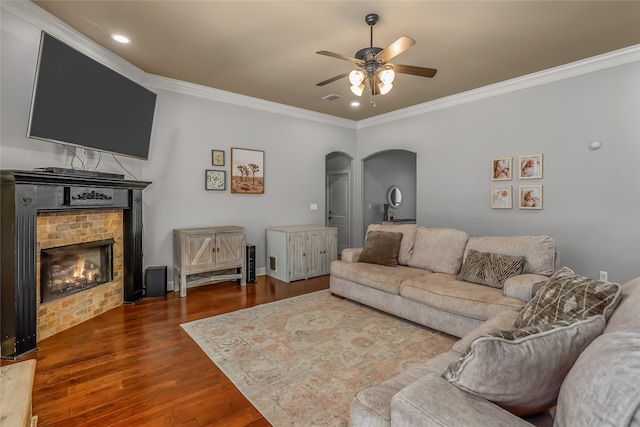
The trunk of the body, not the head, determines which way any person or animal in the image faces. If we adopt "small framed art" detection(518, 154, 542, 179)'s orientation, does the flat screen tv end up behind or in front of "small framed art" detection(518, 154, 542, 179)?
in front

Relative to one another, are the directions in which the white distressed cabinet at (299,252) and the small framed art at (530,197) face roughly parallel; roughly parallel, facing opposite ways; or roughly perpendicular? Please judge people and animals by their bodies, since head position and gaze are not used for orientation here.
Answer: roughly perpendicular

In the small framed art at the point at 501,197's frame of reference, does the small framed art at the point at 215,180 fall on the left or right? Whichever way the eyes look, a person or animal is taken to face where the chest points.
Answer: on its right

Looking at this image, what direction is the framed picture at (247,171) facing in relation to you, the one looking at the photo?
facing the viewer and to the right of the viewer

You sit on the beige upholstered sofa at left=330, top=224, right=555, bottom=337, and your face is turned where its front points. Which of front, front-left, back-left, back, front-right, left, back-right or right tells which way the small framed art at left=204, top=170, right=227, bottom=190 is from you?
front-right

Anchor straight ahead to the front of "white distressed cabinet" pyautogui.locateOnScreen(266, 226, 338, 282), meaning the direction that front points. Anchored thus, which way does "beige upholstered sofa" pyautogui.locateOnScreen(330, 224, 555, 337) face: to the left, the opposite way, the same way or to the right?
to the right
